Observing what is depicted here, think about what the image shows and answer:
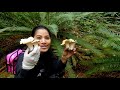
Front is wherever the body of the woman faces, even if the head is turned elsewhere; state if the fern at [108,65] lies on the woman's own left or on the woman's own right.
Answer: on the woman's own left

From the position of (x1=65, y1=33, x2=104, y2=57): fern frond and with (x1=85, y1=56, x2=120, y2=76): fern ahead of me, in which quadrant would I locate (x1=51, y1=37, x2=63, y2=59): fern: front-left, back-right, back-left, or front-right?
back-right

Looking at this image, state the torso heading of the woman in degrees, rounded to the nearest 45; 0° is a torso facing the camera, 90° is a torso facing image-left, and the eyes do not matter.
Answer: approximately 0°

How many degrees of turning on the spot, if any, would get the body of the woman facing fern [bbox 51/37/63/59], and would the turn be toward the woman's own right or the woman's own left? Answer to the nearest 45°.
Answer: approximately 135° to the woman's own left
